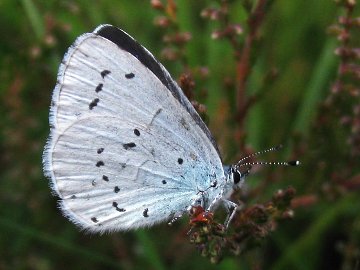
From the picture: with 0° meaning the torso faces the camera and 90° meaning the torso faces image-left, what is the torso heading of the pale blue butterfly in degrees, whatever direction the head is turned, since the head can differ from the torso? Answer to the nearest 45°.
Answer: approximately 270°
